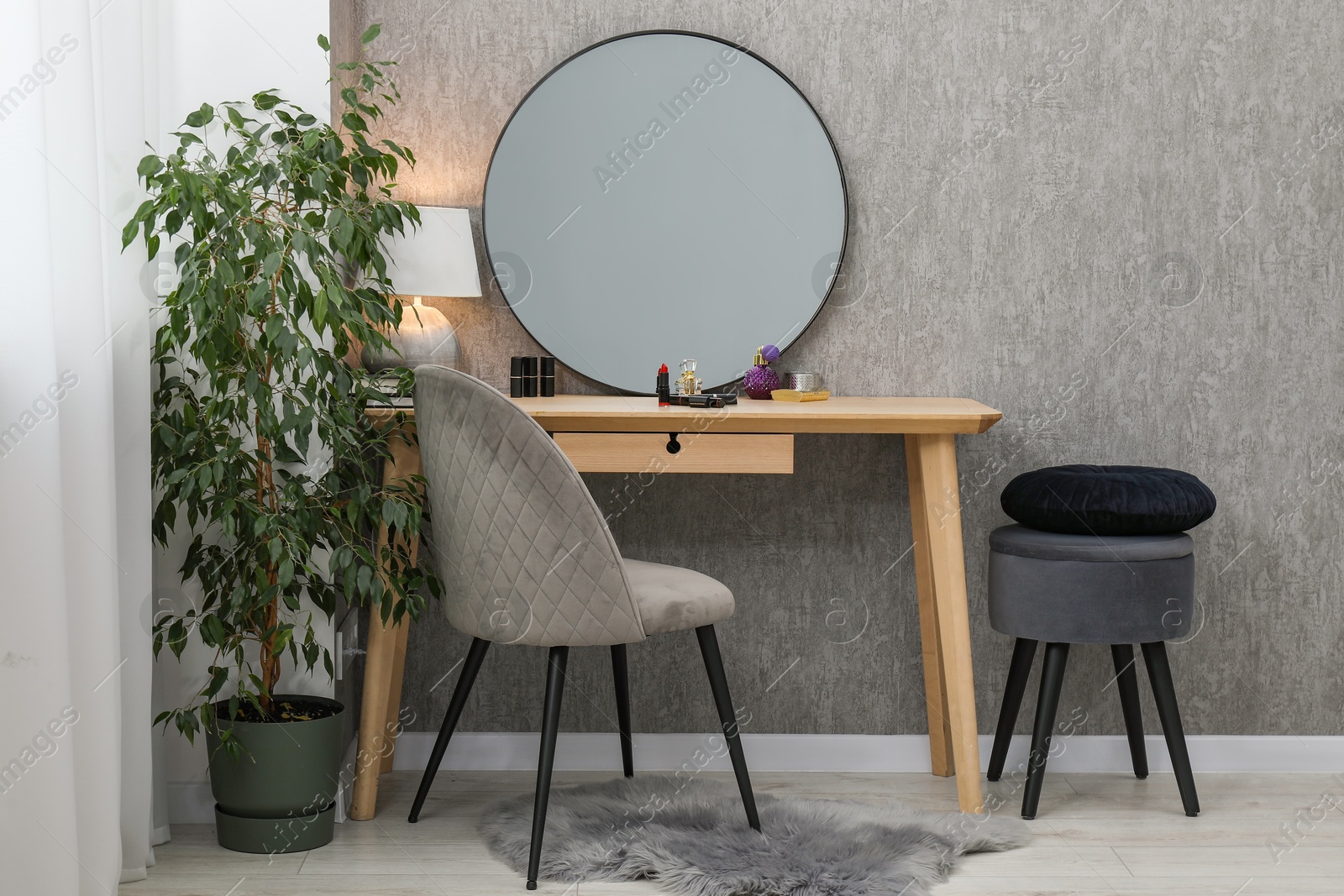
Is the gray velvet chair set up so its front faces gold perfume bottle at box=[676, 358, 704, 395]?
yes

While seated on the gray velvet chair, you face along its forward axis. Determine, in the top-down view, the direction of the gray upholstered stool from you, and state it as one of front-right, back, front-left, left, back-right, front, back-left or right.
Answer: front-right

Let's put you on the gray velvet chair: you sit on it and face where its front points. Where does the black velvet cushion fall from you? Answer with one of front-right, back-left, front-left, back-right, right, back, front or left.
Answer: front-right

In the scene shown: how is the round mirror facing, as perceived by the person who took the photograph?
facing the viewer

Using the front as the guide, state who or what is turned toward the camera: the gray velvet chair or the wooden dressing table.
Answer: the wooden dressing table

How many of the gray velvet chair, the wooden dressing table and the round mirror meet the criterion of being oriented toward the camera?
2

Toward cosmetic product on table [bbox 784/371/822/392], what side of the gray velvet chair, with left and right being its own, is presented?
front

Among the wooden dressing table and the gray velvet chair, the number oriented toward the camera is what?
1

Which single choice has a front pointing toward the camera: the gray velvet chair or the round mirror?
the round mirror

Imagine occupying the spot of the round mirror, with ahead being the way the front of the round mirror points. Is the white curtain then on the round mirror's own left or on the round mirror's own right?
on the round mirror's own right

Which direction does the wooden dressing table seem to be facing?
toward the camera

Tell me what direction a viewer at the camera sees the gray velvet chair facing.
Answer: facing away from the viewer and to the right of the viewer

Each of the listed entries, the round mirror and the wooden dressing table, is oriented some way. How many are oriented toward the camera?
2
